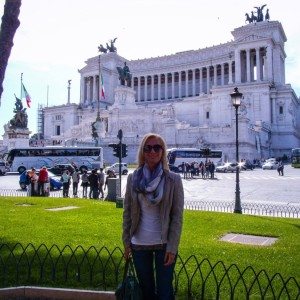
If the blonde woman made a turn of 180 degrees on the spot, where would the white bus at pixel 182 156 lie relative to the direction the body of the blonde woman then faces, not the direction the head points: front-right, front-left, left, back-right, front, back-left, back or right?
front

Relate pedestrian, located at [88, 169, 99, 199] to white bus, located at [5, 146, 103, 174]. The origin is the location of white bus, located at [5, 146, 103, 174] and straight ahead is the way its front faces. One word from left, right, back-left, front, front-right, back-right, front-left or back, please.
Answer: left

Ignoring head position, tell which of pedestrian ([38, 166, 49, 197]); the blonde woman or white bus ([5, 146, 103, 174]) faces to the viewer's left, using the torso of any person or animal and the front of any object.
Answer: the white bus

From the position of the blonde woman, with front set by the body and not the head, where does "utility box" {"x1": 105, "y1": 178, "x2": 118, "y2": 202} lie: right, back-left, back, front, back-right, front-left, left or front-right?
back

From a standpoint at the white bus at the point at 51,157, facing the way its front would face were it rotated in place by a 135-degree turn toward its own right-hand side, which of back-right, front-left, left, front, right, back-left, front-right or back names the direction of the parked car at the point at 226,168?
front-right

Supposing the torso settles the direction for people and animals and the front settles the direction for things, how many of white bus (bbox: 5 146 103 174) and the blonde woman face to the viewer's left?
1

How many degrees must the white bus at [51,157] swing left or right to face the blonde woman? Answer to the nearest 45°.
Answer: approximately 90° to its left

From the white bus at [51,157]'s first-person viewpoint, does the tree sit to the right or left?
on its left

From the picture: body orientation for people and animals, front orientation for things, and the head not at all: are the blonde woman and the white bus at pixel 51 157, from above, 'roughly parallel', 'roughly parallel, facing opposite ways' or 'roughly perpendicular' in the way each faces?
roughly perpendicular

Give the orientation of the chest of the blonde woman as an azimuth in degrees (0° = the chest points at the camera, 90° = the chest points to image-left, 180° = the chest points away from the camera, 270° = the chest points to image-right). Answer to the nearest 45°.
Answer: approximately 0°

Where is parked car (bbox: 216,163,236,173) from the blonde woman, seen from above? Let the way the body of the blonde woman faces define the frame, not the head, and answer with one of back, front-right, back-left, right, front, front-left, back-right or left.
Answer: back

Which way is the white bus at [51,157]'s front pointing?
to the viewer's left

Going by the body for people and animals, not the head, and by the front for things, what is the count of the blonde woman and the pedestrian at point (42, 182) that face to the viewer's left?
0
